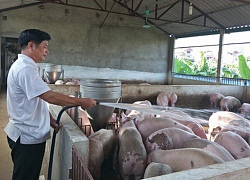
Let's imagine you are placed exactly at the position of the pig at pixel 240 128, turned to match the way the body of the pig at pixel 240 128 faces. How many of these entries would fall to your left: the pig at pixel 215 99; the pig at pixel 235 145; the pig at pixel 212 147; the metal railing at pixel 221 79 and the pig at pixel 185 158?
3

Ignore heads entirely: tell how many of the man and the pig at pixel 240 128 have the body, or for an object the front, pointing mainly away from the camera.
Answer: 0

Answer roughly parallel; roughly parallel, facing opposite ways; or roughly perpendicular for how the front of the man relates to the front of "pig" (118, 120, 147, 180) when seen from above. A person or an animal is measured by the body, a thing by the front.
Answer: roughly perpendicular

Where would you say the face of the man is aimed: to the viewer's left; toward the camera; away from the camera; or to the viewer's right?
to the viewer's right

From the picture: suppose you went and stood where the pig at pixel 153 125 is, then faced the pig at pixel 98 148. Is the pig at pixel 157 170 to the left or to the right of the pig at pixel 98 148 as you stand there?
left

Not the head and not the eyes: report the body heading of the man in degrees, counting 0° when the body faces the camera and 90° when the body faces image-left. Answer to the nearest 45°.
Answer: approximately 270°

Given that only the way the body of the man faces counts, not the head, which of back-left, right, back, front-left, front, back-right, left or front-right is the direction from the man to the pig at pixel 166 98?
front-left

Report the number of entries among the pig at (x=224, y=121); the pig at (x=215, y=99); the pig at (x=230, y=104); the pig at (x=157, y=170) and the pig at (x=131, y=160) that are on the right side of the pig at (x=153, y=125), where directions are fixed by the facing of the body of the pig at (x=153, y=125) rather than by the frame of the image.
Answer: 2

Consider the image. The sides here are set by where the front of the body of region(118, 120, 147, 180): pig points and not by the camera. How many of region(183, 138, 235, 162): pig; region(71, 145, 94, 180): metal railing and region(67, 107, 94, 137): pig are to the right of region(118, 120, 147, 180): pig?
1

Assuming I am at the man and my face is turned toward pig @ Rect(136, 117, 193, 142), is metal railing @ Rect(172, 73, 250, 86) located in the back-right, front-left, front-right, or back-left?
front-left

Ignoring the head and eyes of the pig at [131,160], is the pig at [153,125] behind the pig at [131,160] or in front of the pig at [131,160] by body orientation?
in front

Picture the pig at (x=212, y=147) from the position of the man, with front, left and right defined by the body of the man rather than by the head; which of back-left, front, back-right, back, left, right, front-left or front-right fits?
front

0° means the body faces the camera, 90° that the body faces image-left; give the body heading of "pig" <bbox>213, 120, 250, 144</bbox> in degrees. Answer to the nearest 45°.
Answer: approximately 90°

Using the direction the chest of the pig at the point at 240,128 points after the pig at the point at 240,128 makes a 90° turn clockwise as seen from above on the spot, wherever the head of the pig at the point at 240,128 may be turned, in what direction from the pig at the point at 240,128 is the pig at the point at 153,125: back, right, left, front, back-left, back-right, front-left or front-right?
back-left
